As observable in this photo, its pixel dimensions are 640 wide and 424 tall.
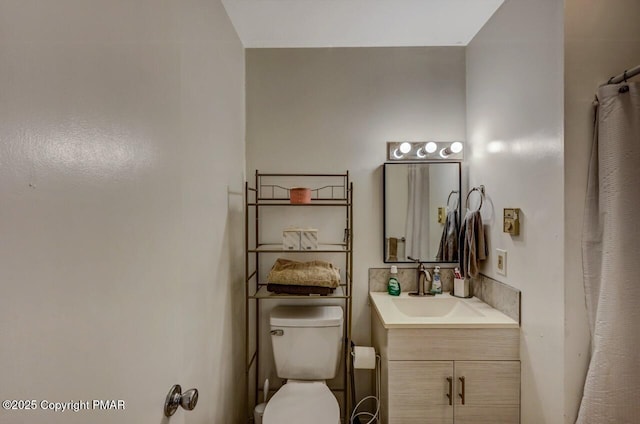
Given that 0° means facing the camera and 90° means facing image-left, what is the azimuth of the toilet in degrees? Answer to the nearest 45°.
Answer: approximately 0°

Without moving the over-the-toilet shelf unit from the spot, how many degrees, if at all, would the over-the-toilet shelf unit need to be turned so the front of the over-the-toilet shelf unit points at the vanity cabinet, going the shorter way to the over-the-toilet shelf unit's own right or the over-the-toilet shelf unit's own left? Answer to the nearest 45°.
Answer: approximately 45° to the over-the-toilet shelf unit's own left

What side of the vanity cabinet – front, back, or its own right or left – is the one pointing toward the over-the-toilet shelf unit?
right
